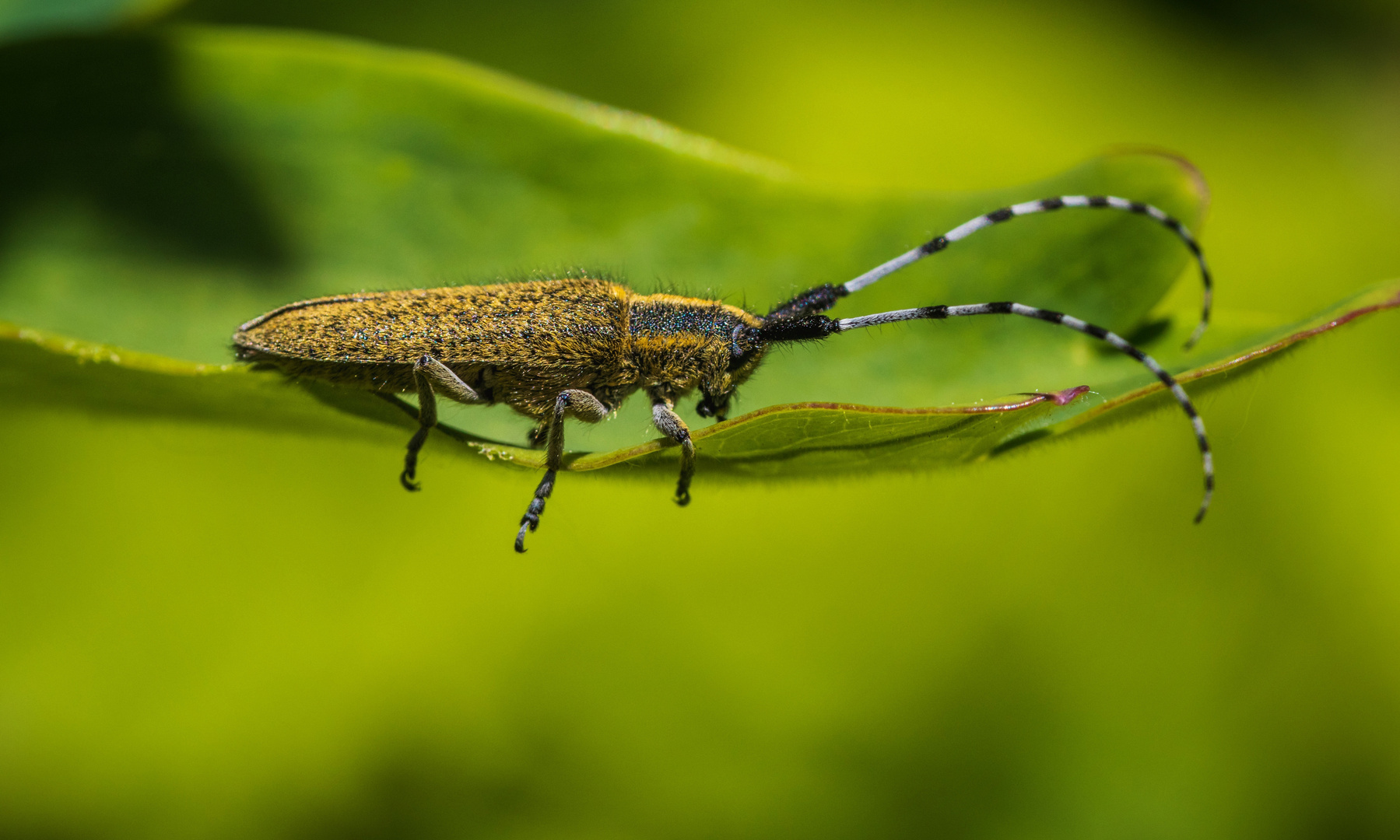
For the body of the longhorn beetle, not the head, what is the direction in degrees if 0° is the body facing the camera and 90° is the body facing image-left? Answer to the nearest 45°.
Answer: approximately 270°

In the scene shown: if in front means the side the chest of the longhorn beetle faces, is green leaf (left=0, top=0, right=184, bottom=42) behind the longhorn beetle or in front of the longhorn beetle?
behind
